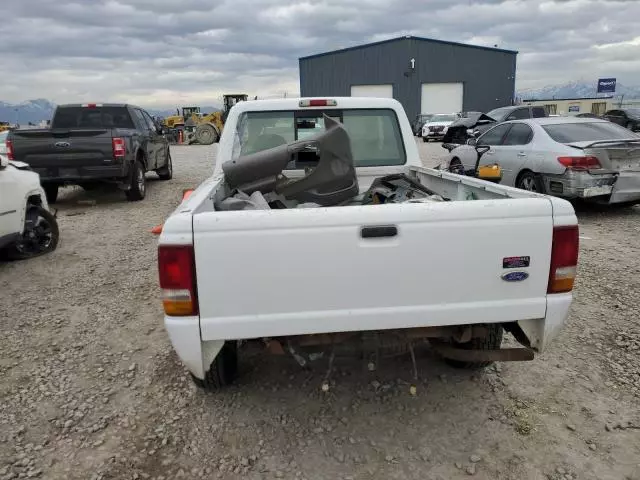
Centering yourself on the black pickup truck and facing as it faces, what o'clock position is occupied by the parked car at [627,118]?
The parked car is roughly at 1 o'clock from the black pickup truck.

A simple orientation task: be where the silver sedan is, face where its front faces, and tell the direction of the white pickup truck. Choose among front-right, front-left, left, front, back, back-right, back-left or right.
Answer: back-left

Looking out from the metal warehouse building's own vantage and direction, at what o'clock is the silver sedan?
The silver sedan is roughly at 12 o'clock from the metal warehouse building.

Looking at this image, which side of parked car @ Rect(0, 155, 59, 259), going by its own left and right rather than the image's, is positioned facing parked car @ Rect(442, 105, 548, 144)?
front

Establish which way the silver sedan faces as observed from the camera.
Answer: facing away from the viewer and to the left of the viewer

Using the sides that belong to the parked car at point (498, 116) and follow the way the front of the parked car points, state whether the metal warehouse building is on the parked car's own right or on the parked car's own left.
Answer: on the parked car's own right

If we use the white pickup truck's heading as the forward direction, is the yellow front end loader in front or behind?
in front

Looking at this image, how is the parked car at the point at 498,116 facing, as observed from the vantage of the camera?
facing the viewer and to the left of the viewer

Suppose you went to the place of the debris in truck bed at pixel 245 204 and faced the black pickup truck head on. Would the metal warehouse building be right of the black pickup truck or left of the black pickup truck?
right

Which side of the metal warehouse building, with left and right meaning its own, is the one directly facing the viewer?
front

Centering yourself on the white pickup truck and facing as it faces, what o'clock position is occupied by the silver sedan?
The silver sedan is roughly at 1 o'clock from the white pickup truck.

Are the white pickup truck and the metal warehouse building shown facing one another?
yes

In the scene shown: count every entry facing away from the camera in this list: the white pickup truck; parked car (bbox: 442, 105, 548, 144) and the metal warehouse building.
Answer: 1

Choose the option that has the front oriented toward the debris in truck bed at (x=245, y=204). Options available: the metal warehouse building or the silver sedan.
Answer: the metal warehouse building

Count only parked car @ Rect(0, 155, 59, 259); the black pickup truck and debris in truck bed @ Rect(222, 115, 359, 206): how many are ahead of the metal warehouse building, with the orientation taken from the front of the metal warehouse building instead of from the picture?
3

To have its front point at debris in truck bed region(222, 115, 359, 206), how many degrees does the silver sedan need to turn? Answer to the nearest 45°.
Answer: approximately 135° to its left

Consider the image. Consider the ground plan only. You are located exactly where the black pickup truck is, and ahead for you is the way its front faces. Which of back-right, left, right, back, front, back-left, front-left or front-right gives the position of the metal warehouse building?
front

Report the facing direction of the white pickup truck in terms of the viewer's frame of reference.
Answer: facing away from the viewer

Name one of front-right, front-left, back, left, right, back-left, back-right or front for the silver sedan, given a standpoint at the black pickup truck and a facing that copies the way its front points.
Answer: right

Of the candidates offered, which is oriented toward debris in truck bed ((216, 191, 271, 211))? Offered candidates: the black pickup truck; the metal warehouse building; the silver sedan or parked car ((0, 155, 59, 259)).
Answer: the metal warehouse building

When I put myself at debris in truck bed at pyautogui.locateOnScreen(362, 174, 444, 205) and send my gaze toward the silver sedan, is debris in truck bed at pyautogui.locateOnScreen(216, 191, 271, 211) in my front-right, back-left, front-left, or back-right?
back-left
